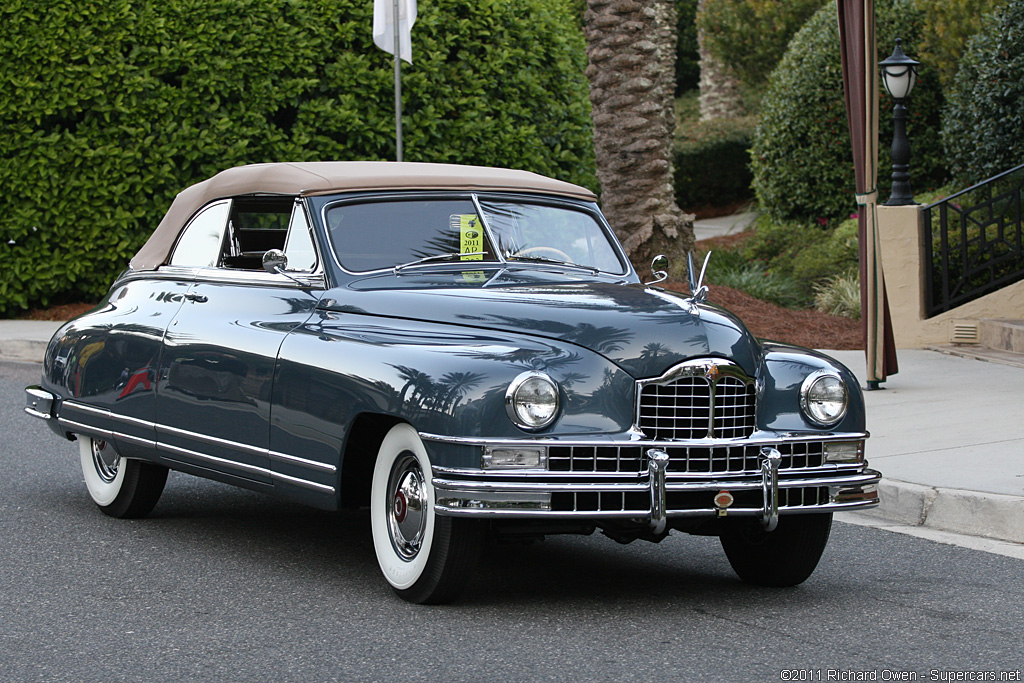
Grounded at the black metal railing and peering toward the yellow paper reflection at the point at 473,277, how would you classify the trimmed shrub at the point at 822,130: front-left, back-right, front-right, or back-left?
back-right

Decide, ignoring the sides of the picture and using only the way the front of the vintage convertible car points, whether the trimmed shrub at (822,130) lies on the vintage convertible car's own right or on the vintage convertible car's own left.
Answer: on the vintage convertible car's own left

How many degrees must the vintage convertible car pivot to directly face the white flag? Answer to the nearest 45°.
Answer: approximately 135° to its left

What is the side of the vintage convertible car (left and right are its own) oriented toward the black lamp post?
left

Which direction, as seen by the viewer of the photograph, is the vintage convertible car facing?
facing the viewer and to the right of the viewer

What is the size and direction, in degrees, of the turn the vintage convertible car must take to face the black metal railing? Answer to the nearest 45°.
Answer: approximately 90° to its left

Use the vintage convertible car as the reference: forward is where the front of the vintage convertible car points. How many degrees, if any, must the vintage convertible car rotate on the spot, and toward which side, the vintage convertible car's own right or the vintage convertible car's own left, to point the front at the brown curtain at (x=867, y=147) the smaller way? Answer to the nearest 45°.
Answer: approximately 90° to the vintage convertible car's own left

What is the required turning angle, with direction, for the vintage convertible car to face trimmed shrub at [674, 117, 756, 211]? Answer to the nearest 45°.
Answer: approximately 135° to its left
